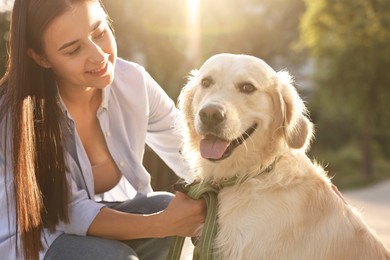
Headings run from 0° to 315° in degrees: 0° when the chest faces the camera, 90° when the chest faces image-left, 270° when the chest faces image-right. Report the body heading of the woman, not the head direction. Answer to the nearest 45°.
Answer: approximately 315°

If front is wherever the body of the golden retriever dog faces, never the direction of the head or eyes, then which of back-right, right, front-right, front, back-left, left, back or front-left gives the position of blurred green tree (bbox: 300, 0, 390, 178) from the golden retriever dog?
back-right

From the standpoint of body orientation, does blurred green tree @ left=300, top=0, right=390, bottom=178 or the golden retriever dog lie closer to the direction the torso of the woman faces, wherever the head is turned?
the golden retriever dog

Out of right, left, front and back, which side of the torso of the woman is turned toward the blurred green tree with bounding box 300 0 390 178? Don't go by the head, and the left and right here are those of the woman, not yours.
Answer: left

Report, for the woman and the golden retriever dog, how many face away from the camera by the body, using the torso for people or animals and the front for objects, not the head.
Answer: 0

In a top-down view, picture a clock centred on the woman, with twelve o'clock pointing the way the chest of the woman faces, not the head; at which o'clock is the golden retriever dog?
The golden retriever dog is roughly at 11 o'clock from the woman.

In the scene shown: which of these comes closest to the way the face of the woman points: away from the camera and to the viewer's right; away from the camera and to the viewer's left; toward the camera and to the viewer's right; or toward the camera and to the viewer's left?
toward the camera and to the viewer's right

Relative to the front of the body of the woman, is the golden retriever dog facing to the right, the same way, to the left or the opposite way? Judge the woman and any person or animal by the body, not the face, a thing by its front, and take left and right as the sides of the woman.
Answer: to the right

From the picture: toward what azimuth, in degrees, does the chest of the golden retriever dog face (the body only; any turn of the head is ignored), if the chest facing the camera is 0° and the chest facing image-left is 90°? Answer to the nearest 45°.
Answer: approximately 45°

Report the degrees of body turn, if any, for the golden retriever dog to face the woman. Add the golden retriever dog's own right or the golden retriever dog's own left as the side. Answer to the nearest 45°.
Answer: approximately 45° to the golden retriever dog's own right
